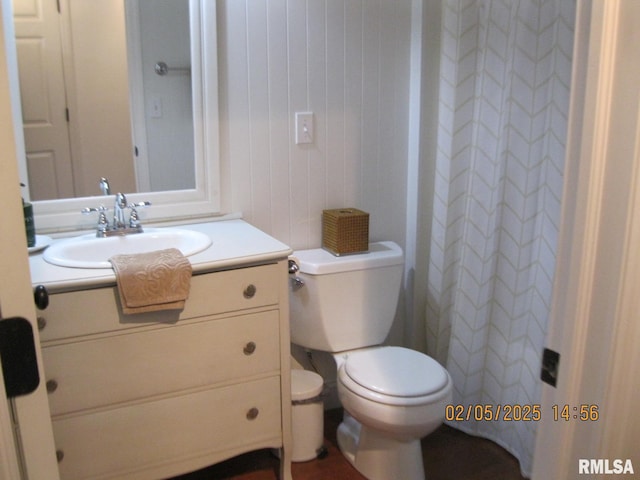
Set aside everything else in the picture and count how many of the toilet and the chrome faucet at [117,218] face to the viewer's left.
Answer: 0

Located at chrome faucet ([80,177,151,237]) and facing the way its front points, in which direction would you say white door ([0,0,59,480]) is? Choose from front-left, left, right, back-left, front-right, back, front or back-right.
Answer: front

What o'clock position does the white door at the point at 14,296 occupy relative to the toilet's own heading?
The white door is roughly at 2 o'clock from the toilet.

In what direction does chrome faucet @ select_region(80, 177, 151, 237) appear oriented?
toward the camera

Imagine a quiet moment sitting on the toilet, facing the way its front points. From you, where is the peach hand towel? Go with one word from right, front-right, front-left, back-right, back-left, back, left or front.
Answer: right

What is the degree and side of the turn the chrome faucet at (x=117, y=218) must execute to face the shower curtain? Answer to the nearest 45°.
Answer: approximately 90° to its left

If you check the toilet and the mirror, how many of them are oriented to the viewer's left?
0

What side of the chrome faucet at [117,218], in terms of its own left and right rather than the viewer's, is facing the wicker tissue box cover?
left

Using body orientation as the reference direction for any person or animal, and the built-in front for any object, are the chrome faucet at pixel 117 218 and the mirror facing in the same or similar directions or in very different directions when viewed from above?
same or similar directions
